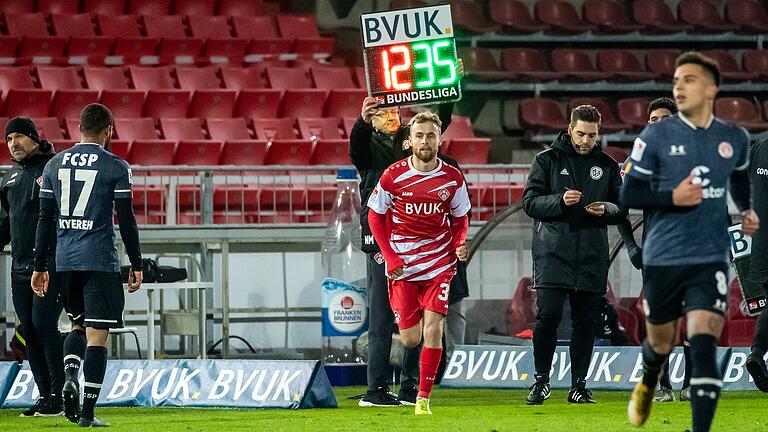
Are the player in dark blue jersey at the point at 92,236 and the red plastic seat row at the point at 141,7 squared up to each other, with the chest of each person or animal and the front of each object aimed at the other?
yes

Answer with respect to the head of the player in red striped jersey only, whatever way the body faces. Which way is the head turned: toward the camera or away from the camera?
toward the camera

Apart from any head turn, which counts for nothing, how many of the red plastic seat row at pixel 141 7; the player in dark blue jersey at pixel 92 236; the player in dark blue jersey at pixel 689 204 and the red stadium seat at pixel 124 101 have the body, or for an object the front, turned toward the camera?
3

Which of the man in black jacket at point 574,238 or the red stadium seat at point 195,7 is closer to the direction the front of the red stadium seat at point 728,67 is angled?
the man in black jacket

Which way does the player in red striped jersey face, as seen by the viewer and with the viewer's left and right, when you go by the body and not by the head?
facing the viewer

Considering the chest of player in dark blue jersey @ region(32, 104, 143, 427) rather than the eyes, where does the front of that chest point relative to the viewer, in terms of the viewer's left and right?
facing away from the viewer

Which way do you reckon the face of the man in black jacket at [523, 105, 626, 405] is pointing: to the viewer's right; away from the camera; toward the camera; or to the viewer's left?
toward the camera

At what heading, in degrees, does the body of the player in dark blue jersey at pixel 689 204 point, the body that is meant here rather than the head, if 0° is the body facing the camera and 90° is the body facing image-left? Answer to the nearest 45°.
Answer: approximately 0°

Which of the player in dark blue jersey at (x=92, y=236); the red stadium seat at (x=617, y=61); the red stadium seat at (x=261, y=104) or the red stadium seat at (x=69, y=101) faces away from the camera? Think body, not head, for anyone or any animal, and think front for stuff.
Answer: the player in dark blue jersey

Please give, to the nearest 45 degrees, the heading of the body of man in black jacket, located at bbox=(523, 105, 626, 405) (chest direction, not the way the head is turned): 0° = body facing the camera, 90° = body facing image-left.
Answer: approximately 0°

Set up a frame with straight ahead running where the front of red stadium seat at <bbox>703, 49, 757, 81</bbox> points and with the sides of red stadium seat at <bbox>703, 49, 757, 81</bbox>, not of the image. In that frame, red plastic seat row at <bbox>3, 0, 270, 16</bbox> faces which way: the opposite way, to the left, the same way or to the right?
the same way

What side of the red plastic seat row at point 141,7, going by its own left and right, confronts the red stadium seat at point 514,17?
left

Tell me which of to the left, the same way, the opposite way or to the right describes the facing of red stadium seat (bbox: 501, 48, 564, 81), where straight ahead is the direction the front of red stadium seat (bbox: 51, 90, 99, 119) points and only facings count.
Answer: the same way

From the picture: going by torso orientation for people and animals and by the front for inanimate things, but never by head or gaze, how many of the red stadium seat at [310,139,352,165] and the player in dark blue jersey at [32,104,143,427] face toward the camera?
1

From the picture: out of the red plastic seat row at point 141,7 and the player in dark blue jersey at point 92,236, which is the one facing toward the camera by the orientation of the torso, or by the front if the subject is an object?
the red plastic seat row

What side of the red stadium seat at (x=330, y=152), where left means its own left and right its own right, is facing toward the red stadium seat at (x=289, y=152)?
right

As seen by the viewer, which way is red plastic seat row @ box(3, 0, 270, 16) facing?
toward the camera

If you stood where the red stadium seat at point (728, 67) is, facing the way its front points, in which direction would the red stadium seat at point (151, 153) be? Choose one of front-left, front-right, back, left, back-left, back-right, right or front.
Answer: right
